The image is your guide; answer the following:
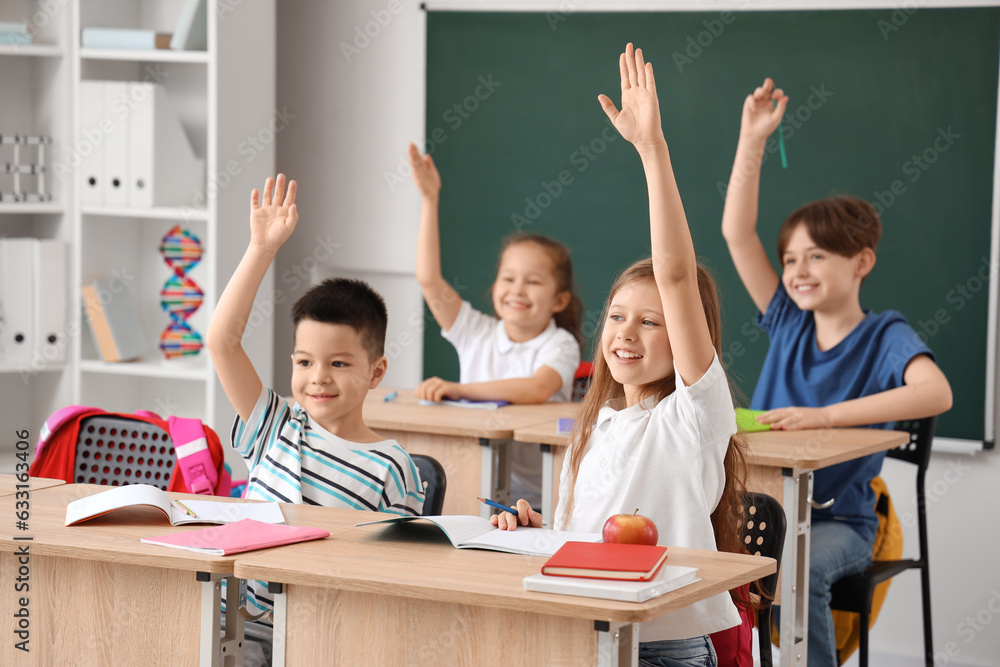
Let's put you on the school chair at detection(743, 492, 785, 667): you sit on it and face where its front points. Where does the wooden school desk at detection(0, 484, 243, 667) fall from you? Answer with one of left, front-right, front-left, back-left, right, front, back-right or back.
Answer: front

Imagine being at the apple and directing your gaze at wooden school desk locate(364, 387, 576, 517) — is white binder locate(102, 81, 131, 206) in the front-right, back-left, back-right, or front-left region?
front-left

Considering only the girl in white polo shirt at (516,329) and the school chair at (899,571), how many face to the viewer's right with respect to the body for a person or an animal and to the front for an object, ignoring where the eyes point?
0

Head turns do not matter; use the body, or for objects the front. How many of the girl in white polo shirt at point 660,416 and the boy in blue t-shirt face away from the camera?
0

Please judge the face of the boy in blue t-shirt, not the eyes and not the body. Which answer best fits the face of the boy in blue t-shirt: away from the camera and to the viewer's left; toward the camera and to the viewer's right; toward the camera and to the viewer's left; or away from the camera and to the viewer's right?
toward the camera and to the viewer's left

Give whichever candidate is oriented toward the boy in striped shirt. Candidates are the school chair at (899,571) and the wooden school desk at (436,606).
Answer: the school chair

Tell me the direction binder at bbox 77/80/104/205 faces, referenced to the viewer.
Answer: facing the viewer

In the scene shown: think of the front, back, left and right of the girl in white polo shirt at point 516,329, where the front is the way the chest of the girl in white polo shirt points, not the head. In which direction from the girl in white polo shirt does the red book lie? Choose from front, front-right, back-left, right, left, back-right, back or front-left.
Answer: front-left

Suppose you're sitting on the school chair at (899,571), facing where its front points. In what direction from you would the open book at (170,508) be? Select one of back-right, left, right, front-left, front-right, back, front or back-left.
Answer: front

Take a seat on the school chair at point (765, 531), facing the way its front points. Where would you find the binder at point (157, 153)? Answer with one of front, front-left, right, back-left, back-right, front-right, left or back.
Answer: right

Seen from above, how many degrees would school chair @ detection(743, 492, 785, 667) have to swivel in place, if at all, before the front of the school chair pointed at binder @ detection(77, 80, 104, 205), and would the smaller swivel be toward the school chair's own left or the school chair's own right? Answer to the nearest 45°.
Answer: approximately 90° to the school chair's own right

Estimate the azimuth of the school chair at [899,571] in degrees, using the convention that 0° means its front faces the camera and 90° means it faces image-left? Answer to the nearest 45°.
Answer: approximately 45°

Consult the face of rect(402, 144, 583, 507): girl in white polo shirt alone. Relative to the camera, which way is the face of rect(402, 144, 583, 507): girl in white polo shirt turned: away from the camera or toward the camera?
toward the camera

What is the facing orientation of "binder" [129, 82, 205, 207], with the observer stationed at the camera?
facing the viewer and to the left of the viewer
